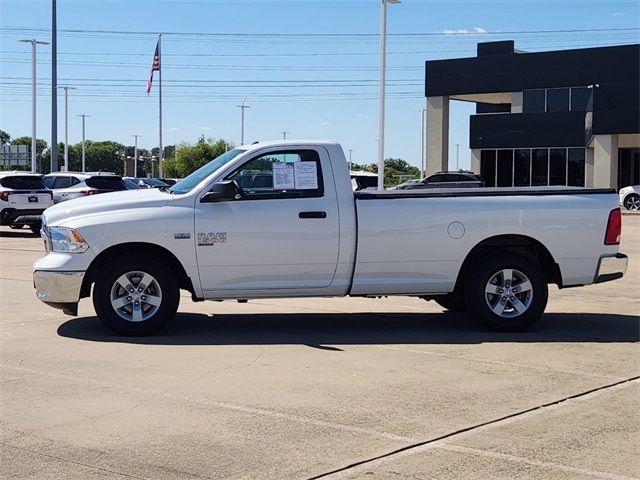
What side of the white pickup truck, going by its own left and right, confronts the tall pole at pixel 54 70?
right

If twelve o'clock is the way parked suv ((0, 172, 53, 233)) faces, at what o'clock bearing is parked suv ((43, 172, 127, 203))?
parked suv ((43, 172, 127, 203)) is roughly at 1 o'clock from parked suv ((0, 172, 53, 233)).

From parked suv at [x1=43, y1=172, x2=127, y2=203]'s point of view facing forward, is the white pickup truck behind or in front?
behind

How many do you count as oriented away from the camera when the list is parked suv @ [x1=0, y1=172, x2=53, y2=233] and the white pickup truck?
1

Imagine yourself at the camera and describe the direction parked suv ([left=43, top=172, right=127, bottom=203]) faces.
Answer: facing away from the viewer and to the left of the viewer

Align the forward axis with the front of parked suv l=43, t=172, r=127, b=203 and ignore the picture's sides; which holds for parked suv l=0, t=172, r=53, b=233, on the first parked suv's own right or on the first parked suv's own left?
on the first parked suv's own left

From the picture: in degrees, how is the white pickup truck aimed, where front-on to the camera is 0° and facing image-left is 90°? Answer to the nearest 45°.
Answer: approximately 90°

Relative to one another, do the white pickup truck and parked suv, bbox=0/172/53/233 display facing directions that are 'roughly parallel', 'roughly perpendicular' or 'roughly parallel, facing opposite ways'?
roughly perpendicular

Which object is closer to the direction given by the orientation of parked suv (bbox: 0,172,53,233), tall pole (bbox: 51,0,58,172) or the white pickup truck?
the tall pole

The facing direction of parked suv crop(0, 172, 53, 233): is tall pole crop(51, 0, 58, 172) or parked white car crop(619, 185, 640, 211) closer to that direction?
the tall pole

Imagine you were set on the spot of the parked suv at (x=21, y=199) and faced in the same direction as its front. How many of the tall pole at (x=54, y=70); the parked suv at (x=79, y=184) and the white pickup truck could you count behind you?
1

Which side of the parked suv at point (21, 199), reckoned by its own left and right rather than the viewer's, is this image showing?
back

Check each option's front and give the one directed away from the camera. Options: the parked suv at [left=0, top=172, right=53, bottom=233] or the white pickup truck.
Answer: the parked suv

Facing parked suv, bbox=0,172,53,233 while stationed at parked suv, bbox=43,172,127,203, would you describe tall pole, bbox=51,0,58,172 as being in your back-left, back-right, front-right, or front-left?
back-right
